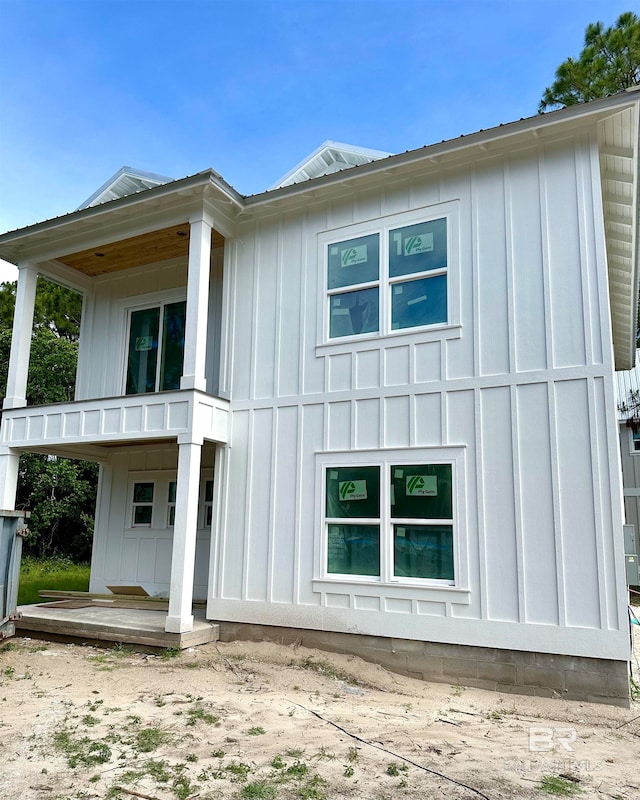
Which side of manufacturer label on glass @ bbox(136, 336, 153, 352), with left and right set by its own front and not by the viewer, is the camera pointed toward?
front

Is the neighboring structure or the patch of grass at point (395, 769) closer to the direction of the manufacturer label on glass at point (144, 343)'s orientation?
the patch of grass

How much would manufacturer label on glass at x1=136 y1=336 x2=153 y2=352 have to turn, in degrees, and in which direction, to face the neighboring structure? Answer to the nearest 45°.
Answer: approximately 90° to its left

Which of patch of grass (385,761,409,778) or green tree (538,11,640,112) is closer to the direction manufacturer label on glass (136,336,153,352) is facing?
the patch of grass

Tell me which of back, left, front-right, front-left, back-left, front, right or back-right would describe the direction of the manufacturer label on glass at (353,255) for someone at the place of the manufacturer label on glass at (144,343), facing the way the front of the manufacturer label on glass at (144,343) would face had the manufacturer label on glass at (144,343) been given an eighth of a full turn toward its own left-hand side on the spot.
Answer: front
